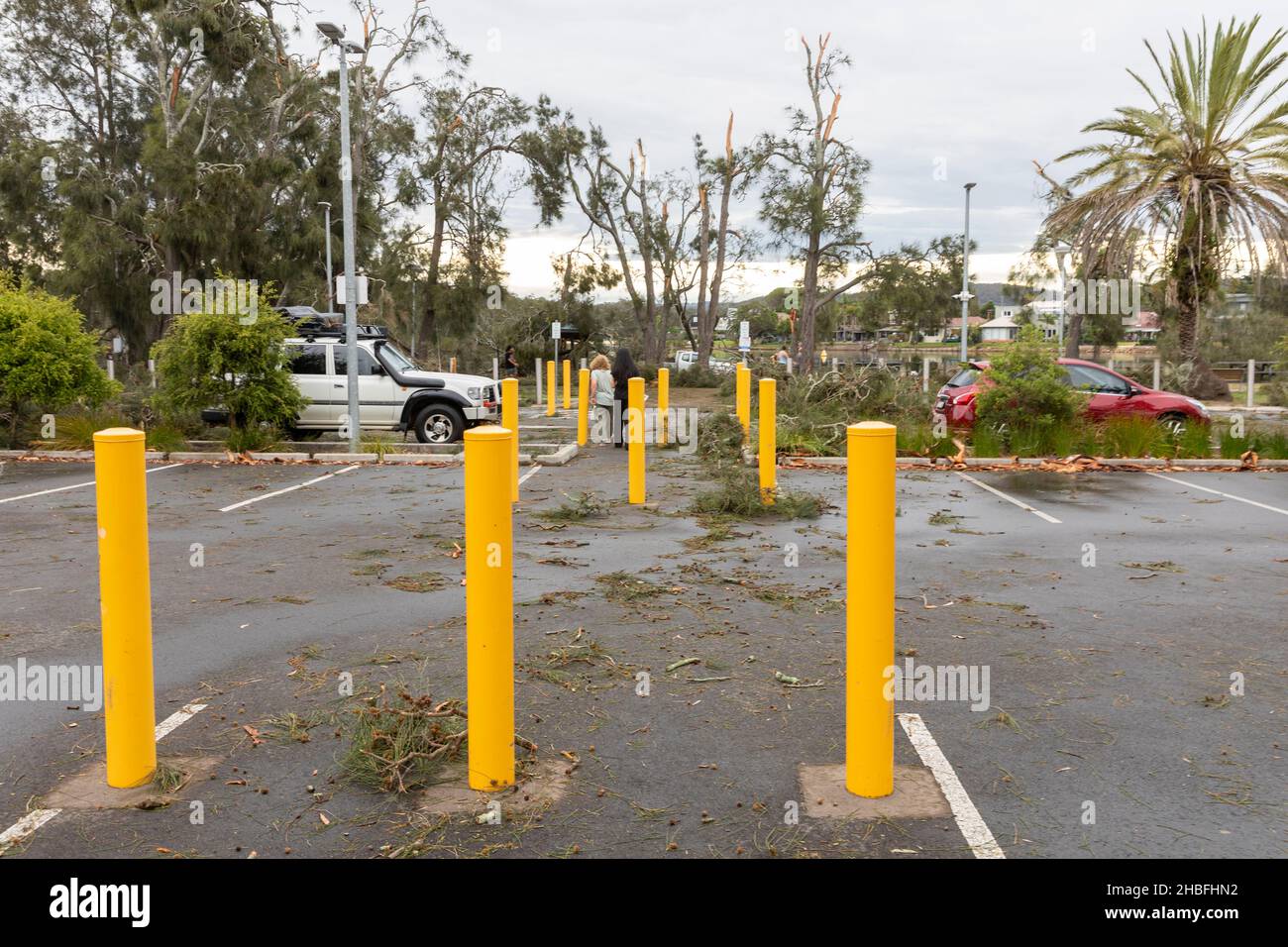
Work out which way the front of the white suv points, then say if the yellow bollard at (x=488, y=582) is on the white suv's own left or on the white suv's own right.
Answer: on the white suv's own right

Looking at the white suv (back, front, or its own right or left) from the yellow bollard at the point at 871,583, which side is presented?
right

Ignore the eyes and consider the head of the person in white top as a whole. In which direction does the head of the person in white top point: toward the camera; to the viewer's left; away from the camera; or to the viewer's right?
away from the camera

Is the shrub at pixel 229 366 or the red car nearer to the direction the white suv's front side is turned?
the red car

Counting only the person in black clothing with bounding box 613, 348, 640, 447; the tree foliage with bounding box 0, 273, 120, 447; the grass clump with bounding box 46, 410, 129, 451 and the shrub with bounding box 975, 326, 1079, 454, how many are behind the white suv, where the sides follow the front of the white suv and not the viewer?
2

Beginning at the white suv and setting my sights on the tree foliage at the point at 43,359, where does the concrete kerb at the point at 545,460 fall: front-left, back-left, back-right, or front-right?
back-left

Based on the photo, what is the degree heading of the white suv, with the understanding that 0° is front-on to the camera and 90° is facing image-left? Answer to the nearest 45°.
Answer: approximately 270°

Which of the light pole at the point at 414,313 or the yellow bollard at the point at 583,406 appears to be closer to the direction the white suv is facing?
the yellow bollard

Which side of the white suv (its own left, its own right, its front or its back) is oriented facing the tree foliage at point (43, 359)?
back

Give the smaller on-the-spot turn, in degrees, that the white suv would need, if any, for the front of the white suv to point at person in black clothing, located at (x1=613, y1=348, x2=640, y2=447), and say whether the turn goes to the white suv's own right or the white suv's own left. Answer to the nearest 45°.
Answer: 0° — it already faces them

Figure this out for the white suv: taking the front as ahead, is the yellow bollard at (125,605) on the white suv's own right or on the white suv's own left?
on the white suv's own right

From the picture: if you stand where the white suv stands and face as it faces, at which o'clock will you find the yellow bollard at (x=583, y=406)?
The yellow bollard is roughly at 12 o'clock from the white suv.
